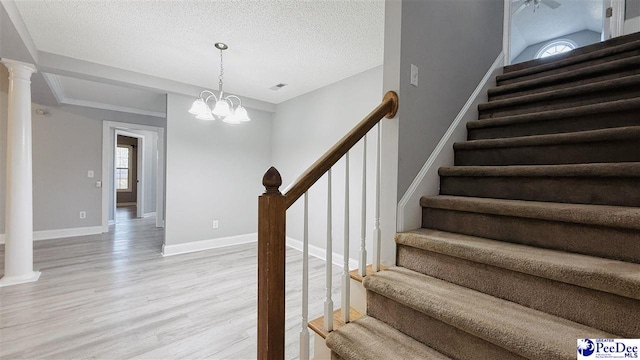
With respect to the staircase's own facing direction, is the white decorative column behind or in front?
in front

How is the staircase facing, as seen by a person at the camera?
facing the viewer and to the left of the viewer
